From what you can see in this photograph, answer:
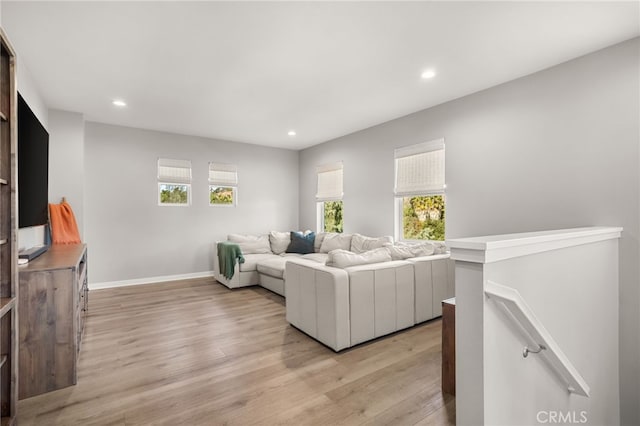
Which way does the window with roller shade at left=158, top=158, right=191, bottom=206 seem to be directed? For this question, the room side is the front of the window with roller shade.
toward the camera

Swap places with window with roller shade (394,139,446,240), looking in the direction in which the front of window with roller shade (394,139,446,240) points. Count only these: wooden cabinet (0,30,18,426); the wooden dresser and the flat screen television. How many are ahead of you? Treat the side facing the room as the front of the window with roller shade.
3

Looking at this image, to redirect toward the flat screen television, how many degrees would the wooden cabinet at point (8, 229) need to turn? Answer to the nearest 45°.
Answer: approximately 90° to its left

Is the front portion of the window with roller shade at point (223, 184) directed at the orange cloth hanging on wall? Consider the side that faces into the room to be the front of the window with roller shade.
no

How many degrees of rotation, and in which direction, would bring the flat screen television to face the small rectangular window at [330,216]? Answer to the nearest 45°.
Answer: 0° — it already faces it

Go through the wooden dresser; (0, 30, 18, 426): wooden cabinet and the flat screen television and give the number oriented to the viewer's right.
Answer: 3

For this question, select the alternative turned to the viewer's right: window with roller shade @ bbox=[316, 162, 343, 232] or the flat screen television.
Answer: the flat screen television

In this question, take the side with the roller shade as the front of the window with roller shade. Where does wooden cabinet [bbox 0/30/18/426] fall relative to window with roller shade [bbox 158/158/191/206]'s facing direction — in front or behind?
in front

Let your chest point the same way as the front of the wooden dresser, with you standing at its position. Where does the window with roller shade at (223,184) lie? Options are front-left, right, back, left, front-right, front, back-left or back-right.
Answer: front-left

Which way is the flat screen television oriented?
to the viewer's right

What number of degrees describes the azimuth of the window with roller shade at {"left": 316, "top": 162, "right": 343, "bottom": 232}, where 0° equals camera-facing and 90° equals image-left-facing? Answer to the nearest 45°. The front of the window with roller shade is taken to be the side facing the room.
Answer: approximately 45°

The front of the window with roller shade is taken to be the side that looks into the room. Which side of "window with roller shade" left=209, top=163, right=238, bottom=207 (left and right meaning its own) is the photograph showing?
front

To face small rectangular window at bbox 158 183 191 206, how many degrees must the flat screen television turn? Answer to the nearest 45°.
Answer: approximately 45° to its left

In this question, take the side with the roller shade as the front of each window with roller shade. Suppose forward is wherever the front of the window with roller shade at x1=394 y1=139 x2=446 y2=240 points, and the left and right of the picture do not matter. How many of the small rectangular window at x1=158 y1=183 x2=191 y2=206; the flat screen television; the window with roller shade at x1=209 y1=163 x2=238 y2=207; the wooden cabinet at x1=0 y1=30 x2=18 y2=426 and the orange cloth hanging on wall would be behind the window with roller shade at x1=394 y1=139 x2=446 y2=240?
0

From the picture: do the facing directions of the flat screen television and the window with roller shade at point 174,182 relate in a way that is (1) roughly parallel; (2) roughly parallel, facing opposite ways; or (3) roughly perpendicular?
roughly perpendicular

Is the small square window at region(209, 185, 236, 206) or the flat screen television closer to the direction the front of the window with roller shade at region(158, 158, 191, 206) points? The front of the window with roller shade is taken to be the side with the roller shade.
the flat screen television

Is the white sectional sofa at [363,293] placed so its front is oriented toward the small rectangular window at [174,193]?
no
